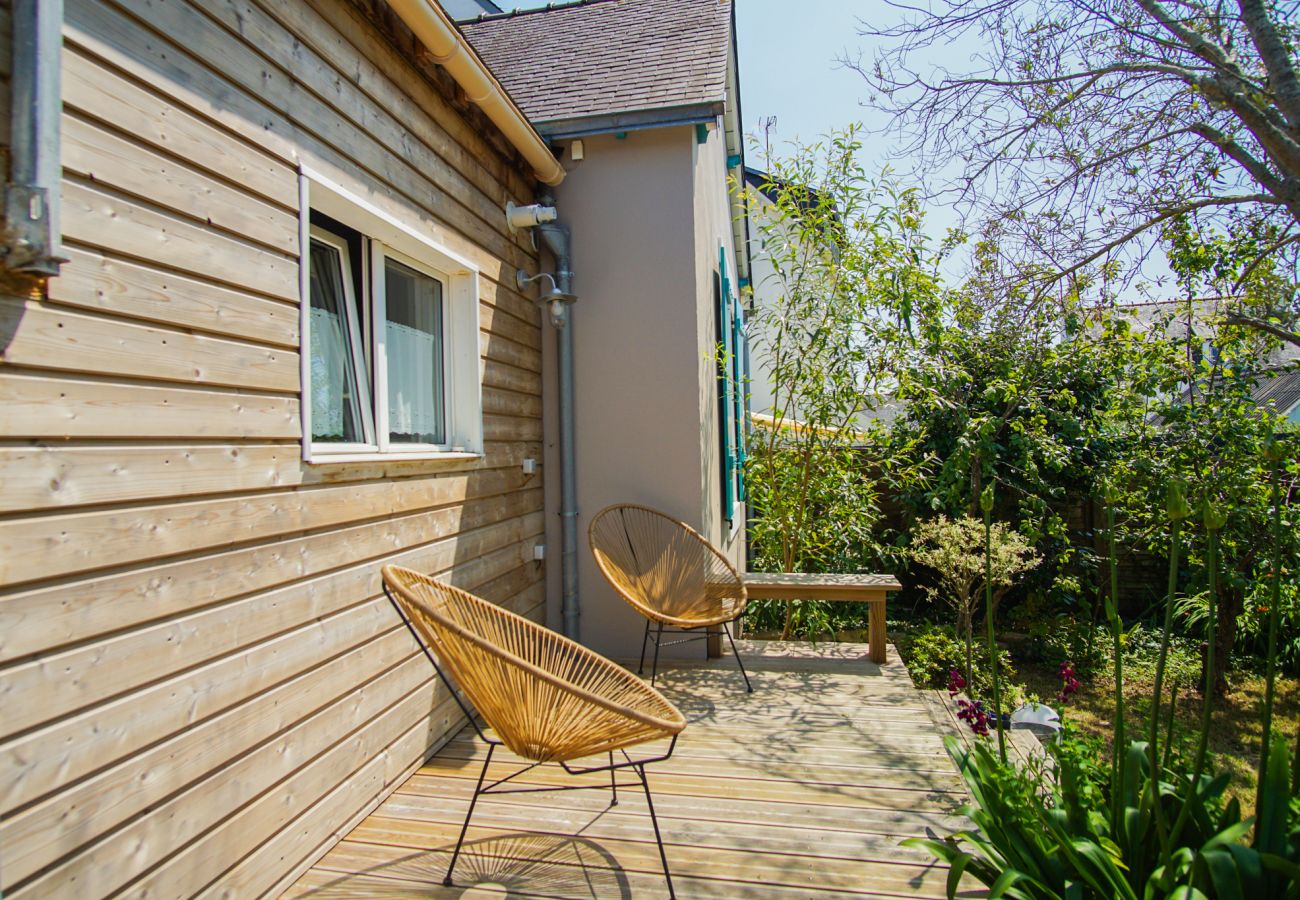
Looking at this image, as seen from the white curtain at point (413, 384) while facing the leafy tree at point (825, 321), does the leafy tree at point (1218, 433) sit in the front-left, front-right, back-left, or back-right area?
front-right

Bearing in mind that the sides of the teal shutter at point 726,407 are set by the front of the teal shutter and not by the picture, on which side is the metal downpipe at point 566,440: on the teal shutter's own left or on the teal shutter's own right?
on the teal shutter's own right

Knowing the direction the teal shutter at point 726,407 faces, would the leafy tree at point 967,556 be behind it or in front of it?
in front

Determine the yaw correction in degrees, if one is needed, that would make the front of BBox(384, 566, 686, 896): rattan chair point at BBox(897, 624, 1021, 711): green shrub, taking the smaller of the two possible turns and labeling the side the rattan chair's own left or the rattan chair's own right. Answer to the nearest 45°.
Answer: approximately 45° to the rattan chair's own left

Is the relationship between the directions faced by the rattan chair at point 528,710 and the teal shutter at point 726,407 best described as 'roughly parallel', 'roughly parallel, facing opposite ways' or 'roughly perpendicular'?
roughly parallel

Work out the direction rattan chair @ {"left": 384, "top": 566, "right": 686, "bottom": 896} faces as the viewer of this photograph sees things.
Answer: facing to the right of the viewer

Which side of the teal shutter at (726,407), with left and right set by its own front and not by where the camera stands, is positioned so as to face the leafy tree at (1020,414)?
front

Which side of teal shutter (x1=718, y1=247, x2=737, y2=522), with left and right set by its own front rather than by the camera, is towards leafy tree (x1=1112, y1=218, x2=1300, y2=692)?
front

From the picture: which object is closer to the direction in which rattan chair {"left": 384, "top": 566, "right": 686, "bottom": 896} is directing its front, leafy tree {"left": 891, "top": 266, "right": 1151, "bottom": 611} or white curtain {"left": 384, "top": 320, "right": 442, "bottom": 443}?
the leafy tree

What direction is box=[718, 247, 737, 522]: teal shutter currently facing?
to the viewer's right
